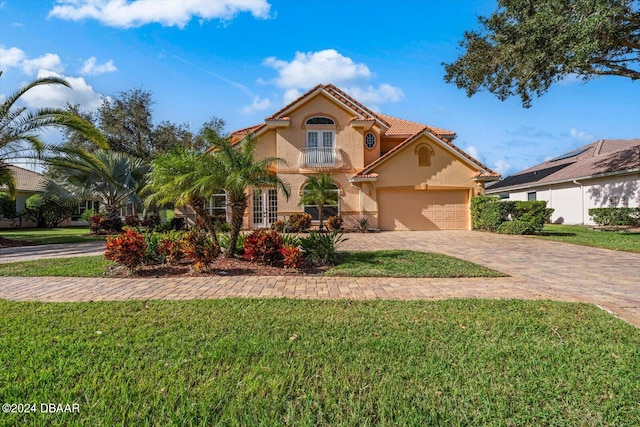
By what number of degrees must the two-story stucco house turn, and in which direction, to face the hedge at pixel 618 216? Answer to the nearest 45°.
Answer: approximately 90° to its left

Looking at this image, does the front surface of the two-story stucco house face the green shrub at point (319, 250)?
yes

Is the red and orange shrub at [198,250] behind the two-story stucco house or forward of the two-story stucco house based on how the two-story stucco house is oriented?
forward

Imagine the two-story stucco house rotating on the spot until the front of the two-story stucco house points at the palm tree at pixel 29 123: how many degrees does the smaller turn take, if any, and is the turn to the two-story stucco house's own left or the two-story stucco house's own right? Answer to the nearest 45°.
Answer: approximately 45° to the two-story stucco house's own right

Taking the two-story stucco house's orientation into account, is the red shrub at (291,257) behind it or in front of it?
in front

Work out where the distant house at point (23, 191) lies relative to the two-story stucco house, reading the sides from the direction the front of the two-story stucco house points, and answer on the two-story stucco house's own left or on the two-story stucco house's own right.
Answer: on the two-story stucco house's own right

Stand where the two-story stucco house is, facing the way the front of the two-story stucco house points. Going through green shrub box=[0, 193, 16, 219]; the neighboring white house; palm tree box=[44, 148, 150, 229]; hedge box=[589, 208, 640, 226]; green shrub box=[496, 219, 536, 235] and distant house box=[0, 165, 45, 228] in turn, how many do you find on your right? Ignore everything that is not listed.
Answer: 3

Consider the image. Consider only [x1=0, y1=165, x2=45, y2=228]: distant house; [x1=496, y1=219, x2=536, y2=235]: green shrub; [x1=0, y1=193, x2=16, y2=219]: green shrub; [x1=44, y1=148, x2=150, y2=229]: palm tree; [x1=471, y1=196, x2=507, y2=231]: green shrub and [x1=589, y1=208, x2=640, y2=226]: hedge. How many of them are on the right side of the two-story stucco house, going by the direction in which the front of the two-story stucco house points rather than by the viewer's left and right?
3

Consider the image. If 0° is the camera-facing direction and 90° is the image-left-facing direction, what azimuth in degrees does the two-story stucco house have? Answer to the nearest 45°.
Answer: approximately 0°

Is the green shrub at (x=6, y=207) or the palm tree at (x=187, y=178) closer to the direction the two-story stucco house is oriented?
the palm tree

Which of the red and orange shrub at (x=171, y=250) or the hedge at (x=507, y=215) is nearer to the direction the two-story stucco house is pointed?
the red and orange shrub

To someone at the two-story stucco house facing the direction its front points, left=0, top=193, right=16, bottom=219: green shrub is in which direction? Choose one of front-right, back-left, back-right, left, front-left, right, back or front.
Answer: right
